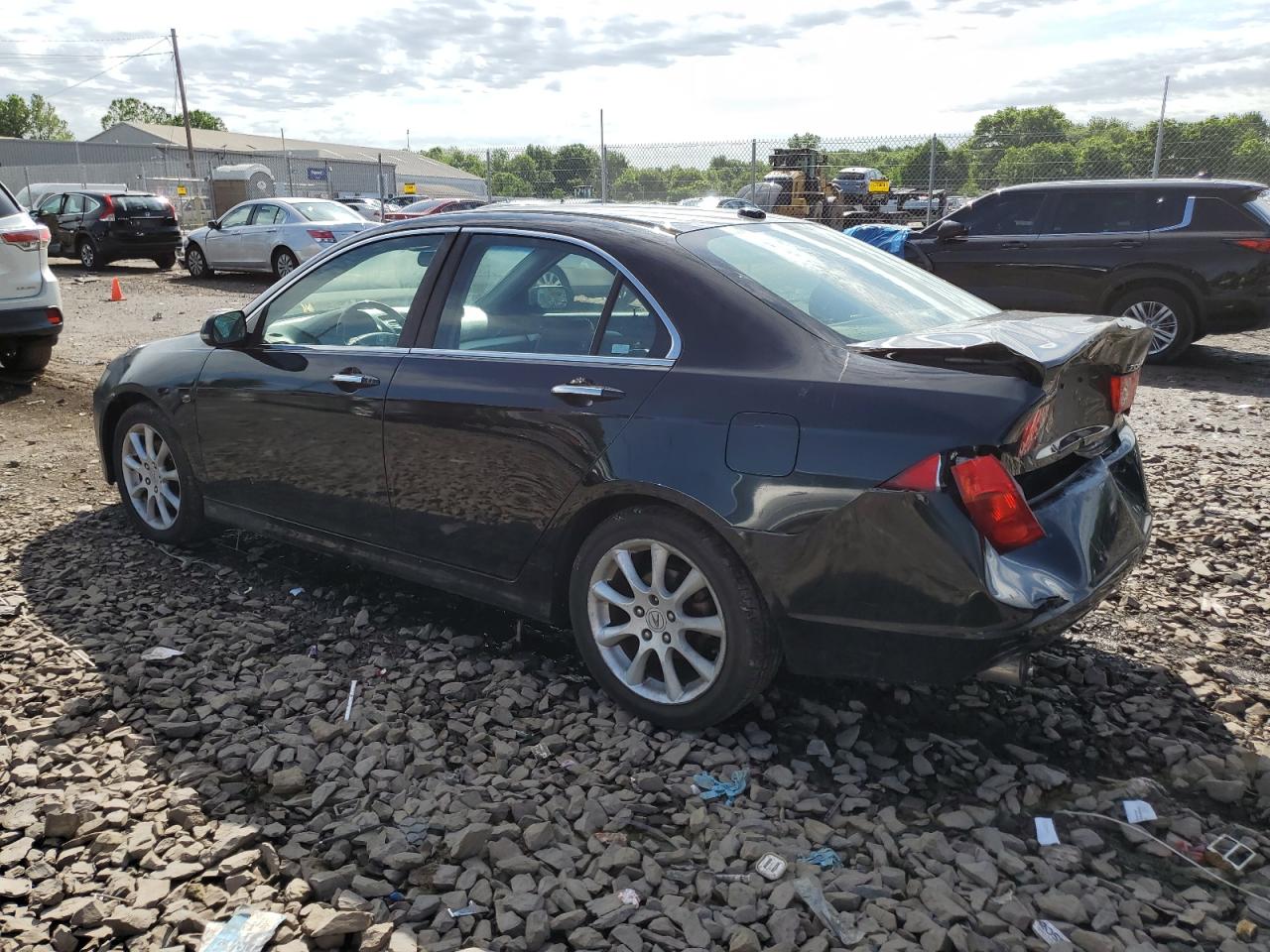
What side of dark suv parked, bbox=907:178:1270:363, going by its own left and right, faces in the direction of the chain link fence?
right

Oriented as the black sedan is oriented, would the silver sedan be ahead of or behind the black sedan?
ahead

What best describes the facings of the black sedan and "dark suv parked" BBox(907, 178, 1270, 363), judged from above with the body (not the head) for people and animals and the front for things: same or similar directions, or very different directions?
same or similar directions

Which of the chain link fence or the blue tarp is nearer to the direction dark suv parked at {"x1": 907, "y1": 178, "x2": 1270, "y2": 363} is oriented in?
the blue tarp

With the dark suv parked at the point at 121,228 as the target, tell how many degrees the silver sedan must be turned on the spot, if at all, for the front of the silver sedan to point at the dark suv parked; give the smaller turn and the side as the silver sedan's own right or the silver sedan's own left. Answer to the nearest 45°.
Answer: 0° — it already faces it

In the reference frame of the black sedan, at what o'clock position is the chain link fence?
The chain link fence is roughly at 2 o'clock from the black sedan.

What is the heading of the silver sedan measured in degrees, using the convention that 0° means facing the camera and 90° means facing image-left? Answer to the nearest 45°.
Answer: approximately 135°

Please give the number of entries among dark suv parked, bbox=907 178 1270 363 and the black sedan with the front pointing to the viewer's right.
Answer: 0

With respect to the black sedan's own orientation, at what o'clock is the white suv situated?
The white suv is roughly at 12 o'clock from the black sedan.

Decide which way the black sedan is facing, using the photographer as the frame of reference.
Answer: facing away from the viewer and to the left of the viewer

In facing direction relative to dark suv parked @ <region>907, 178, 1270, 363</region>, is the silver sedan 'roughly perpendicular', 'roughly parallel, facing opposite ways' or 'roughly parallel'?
roughly parallel

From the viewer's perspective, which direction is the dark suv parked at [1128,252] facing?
to the viewer's left

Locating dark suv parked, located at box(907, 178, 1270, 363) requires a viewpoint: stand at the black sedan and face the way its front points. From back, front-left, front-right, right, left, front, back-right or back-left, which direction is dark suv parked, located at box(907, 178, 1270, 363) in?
right
